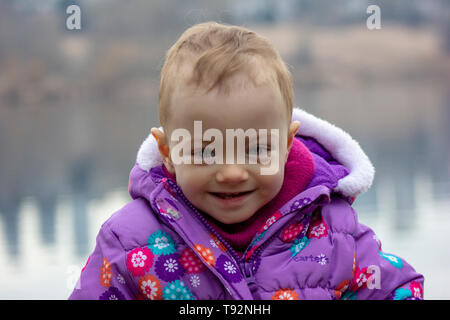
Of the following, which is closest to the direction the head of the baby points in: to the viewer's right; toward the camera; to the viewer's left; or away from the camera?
toward the camera

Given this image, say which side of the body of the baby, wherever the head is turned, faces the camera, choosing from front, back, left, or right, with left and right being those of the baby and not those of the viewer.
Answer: front
